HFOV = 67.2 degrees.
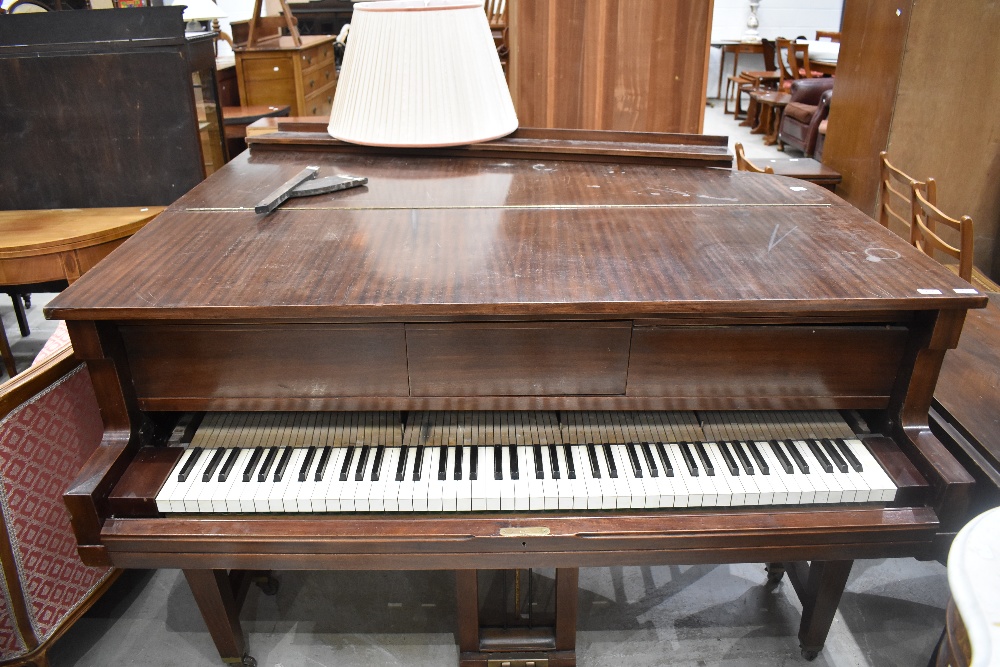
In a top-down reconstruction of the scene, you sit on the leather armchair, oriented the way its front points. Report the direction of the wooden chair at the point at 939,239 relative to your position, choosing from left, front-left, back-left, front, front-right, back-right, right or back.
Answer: front-left

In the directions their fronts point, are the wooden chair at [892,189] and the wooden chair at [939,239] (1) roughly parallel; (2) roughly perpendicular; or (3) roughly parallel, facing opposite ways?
roughly parallel

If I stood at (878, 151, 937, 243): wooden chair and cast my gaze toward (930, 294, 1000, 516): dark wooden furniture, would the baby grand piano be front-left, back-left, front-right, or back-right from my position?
front-right

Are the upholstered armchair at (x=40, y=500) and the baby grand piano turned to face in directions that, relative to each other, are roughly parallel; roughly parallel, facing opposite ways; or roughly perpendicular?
roughly perpendicular

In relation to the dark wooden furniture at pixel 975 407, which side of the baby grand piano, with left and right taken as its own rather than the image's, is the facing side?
left

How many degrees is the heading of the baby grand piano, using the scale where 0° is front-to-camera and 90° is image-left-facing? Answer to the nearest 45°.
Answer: approximately 0°
